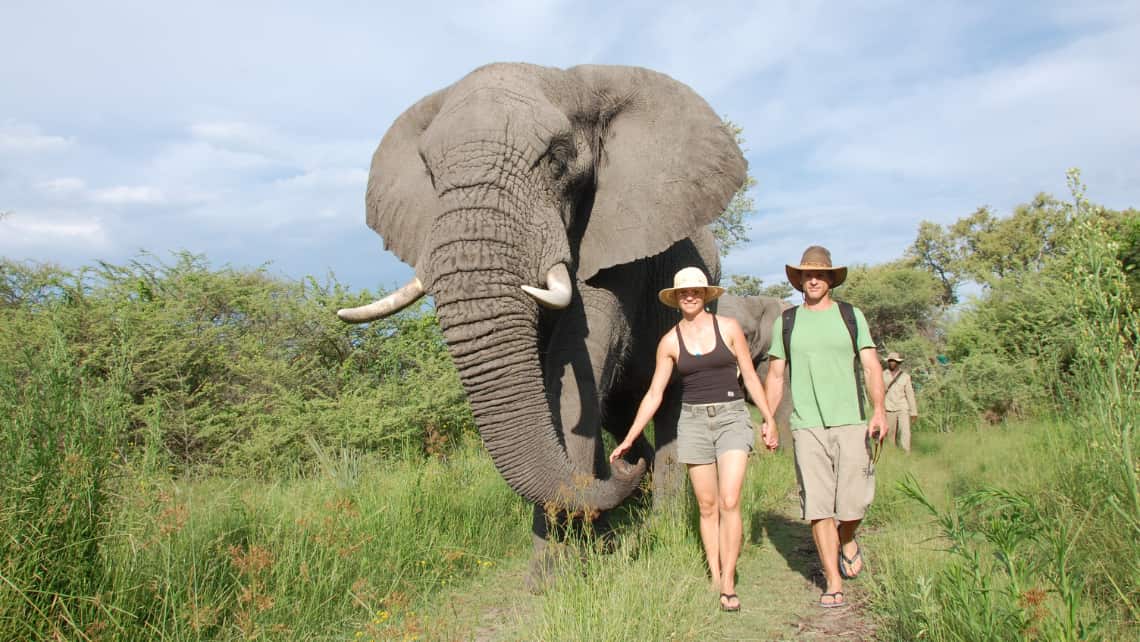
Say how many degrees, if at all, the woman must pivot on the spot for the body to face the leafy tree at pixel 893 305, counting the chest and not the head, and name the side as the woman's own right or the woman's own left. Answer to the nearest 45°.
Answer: approximately 180°

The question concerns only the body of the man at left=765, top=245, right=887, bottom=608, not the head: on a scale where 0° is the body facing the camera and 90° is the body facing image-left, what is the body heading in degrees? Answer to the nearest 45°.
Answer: approximately 0°

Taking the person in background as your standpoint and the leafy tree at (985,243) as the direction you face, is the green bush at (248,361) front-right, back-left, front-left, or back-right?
back-left

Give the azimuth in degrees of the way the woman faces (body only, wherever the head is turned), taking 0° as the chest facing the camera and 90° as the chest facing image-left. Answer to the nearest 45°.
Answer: approximately 0°

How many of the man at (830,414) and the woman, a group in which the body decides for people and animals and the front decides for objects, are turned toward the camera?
2

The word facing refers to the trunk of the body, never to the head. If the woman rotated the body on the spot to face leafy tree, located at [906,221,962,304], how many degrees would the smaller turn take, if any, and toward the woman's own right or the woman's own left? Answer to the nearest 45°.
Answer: approximately 180°

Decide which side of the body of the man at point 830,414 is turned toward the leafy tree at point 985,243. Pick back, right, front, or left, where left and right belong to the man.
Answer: back

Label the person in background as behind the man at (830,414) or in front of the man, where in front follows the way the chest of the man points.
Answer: behind

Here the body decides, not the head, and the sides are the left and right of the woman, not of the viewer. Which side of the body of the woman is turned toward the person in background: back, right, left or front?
back
